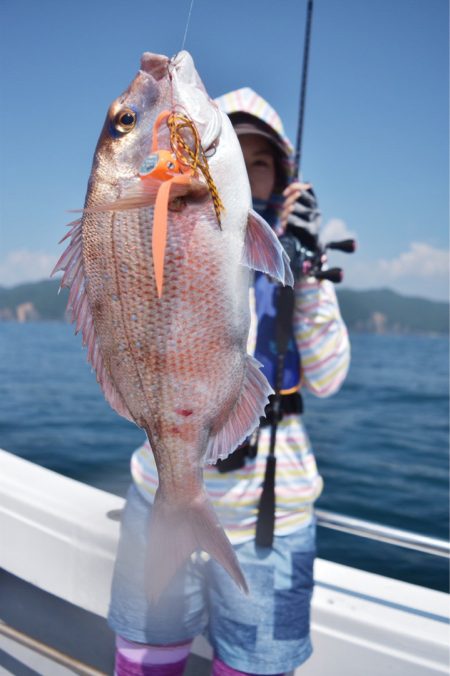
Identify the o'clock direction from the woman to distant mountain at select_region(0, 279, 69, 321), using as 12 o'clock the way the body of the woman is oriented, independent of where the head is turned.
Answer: The distant mountain is roughly at 5 o'clock from the woman.

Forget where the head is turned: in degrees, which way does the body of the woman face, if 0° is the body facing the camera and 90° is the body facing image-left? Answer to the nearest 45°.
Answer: approximately 0°
